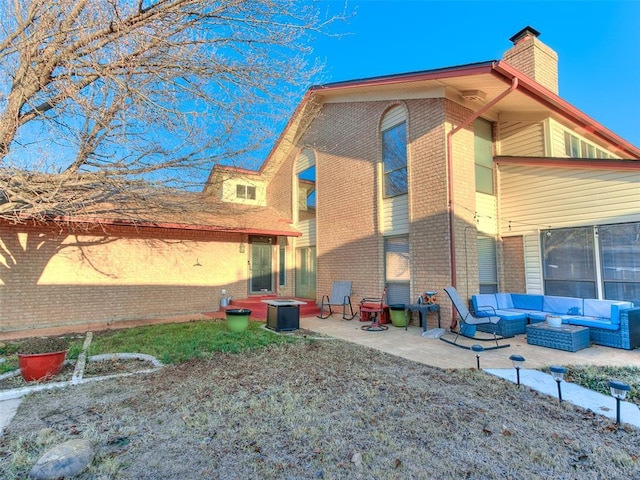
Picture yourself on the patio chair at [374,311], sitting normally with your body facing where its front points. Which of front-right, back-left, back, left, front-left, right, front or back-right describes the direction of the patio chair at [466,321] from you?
back-left

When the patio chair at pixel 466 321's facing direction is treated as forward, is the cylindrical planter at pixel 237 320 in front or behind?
behind

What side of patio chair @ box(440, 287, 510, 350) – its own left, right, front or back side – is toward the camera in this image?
right

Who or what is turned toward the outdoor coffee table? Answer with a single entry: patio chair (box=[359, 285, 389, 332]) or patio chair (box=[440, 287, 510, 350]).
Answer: patio chair (box=[440, 287, 510, 350])

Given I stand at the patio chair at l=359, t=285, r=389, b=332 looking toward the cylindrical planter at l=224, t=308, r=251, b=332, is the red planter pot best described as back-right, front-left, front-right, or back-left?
front-left

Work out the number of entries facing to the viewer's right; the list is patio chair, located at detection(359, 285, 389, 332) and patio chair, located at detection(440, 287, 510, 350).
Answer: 1

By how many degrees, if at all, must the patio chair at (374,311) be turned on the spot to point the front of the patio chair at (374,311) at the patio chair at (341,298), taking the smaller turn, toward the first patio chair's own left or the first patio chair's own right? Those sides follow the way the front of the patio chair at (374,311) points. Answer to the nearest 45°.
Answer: approximately 45° to the first patio chair's own right

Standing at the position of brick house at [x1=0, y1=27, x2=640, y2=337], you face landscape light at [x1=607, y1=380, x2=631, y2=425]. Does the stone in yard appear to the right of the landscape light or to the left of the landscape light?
right

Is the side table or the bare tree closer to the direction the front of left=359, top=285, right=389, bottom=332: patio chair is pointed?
the bare tree
